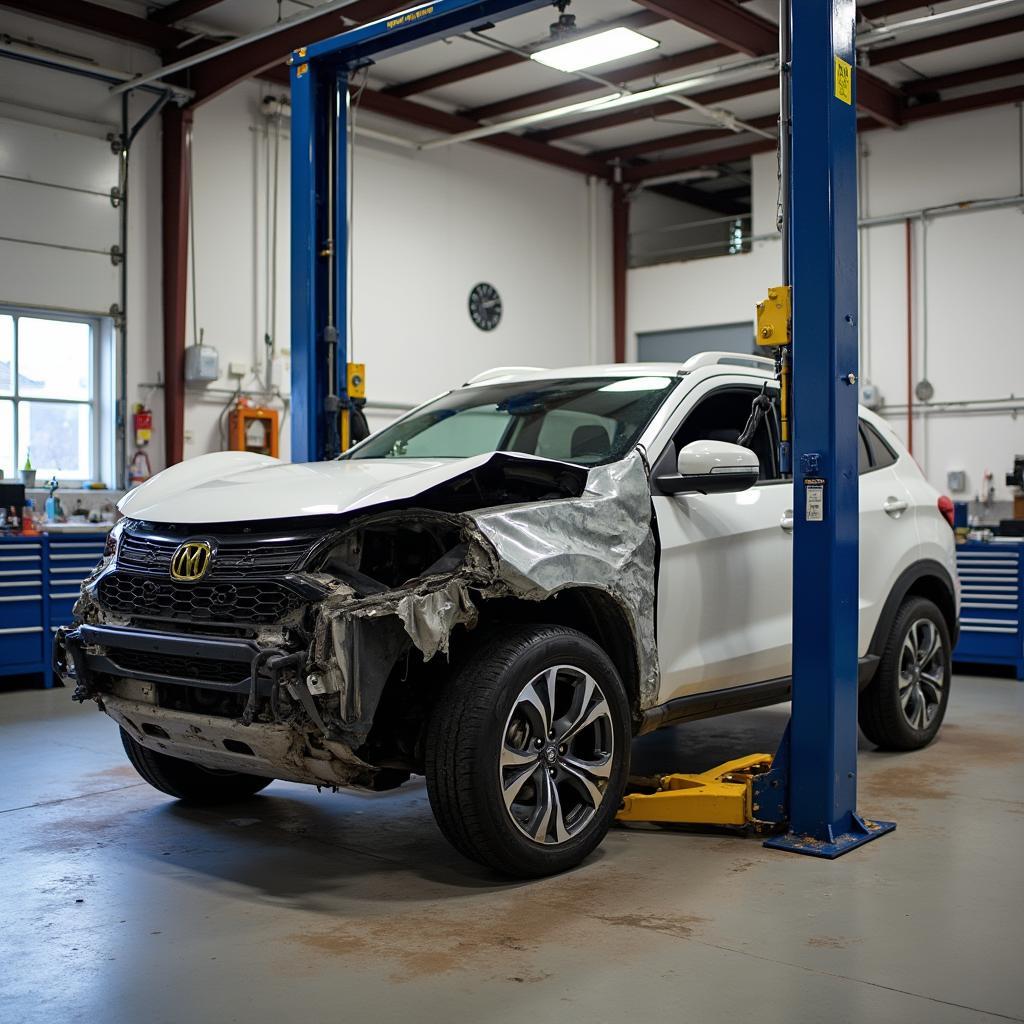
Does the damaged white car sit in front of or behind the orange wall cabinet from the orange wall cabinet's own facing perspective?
in front

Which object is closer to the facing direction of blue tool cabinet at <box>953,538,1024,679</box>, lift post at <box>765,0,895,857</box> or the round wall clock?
the lift post

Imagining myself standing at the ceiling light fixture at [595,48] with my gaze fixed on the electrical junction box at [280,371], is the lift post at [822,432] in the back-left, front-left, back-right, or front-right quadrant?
back-left

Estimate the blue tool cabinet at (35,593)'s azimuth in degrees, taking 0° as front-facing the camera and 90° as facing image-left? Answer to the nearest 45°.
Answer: approximately 0°

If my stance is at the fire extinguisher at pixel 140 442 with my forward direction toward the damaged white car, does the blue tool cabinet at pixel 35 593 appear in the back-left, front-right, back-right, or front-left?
front-right

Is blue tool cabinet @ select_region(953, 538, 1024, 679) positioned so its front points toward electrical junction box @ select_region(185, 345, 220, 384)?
no

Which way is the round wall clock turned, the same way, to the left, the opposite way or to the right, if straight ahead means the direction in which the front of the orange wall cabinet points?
the same way

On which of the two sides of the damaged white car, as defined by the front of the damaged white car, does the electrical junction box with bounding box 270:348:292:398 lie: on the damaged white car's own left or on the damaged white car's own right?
on the damaged white car's own right

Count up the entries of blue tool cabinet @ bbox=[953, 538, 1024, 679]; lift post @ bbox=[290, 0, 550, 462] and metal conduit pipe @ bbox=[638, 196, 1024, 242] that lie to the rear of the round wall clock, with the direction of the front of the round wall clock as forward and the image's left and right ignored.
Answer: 0

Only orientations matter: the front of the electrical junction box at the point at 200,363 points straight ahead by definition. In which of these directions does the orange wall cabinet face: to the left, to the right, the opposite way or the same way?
the same way

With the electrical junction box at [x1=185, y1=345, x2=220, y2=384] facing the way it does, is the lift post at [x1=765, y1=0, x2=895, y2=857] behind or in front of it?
in front

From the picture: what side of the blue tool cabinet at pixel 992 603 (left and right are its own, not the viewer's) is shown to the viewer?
front

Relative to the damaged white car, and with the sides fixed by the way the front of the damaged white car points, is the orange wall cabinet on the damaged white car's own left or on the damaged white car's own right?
on the damaged white car's own right

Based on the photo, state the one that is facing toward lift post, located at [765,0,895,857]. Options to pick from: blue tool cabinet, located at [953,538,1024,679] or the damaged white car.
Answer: the blue tool cabinet

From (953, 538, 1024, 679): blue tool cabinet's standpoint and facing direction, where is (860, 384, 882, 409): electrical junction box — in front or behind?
behind
